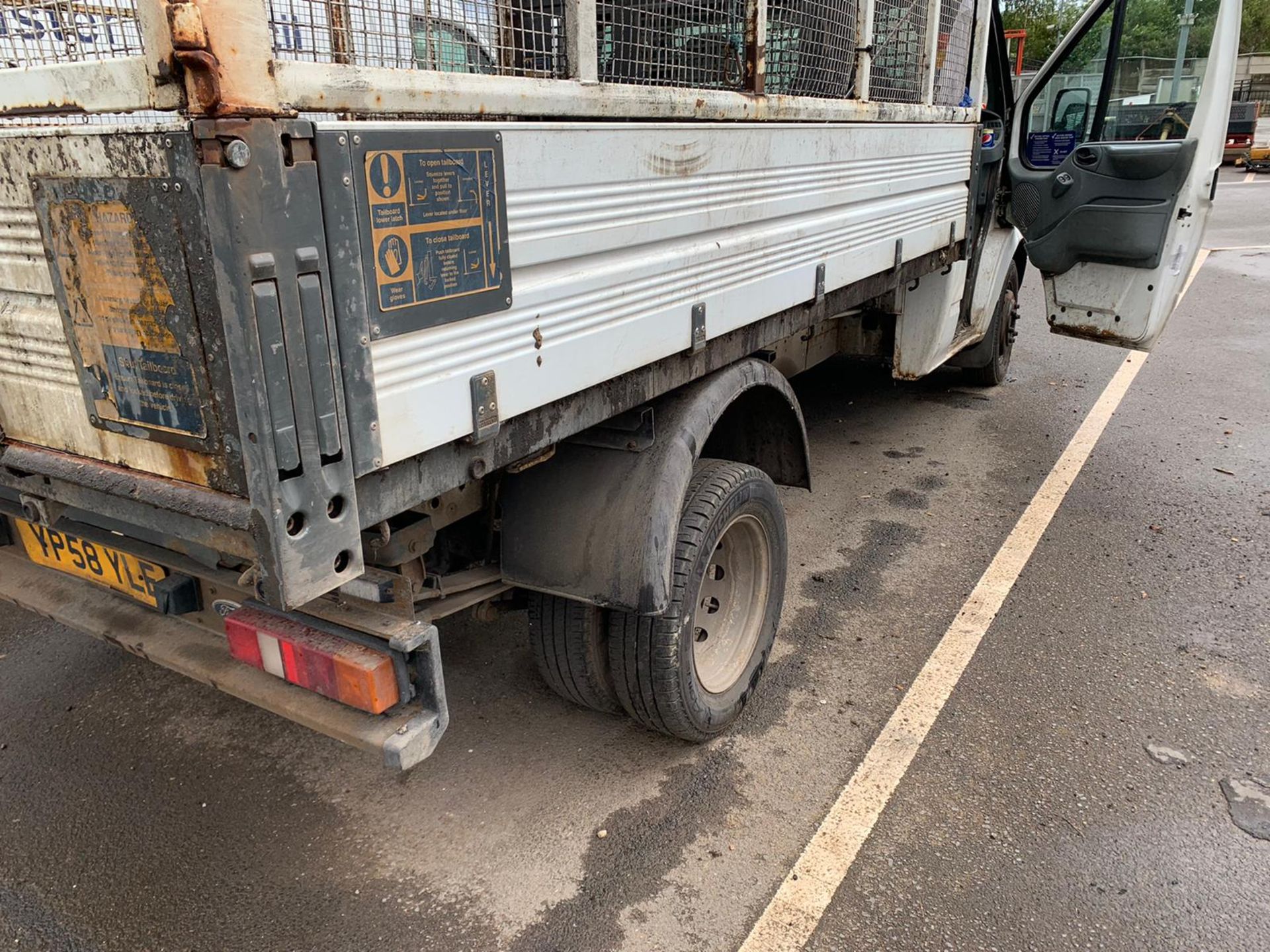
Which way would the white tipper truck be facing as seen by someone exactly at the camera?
facing away from the viewer and to the right of the viewer
